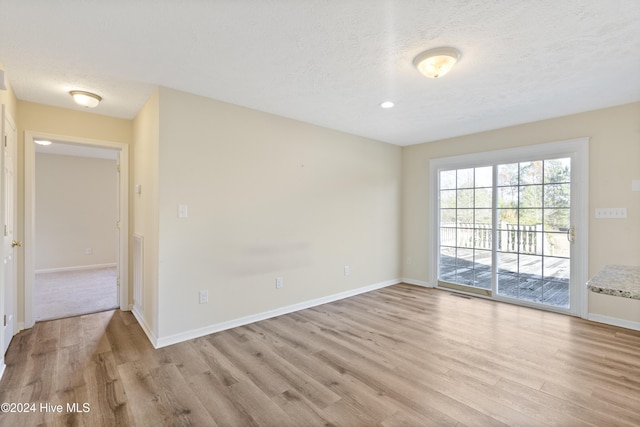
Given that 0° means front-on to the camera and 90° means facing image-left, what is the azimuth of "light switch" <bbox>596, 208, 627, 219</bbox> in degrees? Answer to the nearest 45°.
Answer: approximately 0°

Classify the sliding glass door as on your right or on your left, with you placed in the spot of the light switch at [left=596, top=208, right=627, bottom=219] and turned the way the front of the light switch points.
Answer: on your right

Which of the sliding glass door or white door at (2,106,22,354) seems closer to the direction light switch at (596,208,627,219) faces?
the white door

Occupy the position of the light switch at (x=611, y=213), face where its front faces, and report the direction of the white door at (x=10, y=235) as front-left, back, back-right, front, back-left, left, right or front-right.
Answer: front-right

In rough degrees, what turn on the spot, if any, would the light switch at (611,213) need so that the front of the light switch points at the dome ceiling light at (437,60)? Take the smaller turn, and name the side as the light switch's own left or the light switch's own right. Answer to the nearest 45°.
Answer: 0° — it already faces it

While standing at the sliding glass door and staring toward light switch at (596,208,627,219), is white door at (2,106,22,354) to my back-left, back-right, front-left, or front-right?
back-right

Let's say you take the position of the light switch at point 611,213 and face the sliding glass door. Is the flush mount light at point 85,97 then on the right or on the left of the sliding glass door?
left
